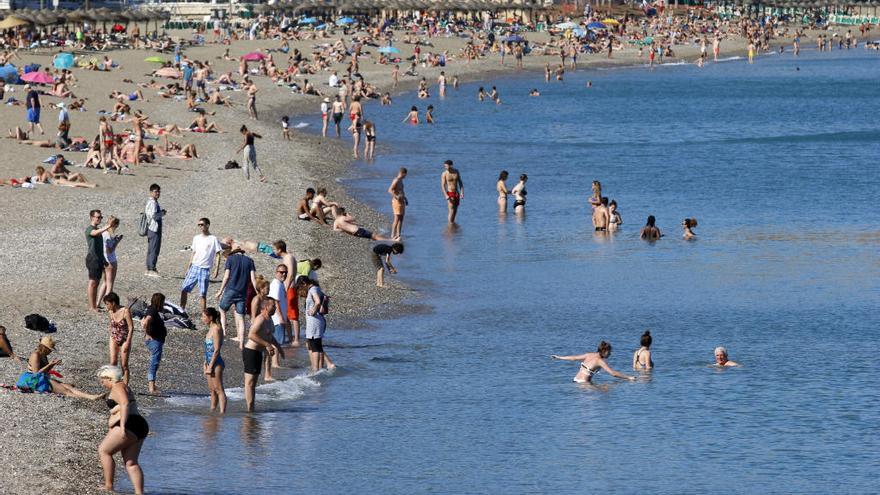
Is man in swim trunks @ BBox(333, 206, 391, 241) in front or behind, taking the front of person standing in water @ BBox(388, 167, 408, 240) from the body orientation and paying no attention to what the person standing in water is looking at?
behind

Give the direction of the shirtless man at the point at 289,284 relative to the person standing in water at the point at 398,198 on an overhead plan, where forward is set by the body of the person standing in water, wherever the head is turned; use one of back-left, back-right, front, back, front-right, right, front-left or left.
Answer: right

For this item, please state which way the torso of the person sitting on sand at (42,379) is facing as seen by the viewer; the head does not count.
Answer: to the viewer's right

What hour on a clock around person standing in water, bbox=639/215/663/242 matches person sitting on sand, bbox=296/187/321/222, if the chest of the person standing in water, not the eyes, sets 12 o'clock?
The person sitting on sand is roughly at 10 o'clock from the person standing in water.

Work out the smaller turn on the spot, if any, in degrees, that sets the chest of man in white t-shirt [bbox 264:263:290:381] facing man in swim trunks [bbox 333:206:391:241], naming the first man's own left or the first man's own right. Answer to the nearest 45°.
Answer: approximately 90° to the first man's own left

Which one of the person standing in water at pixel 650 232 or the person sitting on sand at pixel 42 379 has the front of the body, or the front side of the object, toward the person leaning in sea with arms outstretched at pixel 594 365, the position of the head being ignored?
the person sitting on sand

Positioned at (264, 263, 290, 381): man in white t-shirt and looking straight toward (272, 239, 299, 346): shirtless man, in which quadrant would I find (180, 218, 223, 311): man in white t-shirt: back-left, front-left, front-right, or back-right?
front-left
